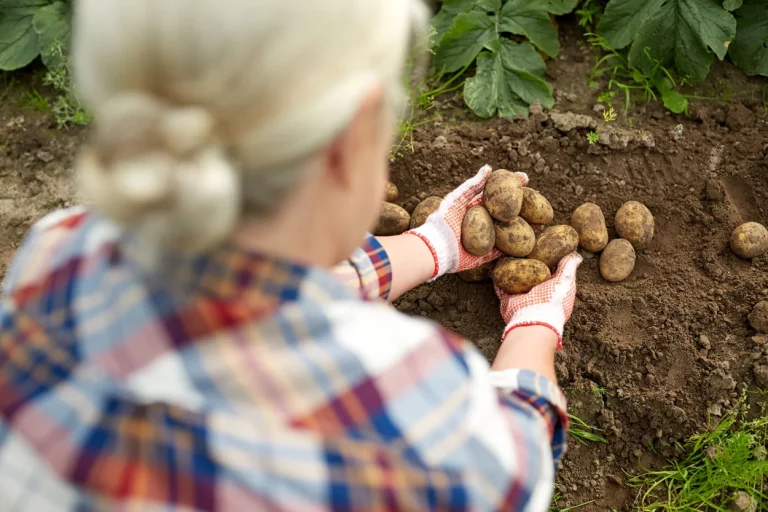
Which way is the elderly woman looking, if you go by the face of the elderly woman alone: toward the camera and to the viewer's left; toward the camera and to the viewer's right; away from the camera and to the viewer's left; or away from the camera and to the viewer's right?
away from the camera and to the viewer's right

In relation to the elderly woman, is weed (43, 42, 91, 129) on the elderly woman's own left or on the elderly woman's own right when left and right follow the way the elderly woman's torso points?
on the elderly woman's own left

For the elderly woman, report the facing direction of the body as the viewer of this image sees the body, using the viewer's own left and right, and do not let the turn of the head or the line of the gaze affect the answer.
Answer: facing away from the viewer and to the right of the viewer

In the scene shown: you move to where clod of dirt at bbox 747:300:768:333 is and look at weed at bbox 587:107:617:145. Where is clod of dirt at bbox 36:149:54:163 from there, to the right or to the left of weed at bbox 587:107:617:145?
left
